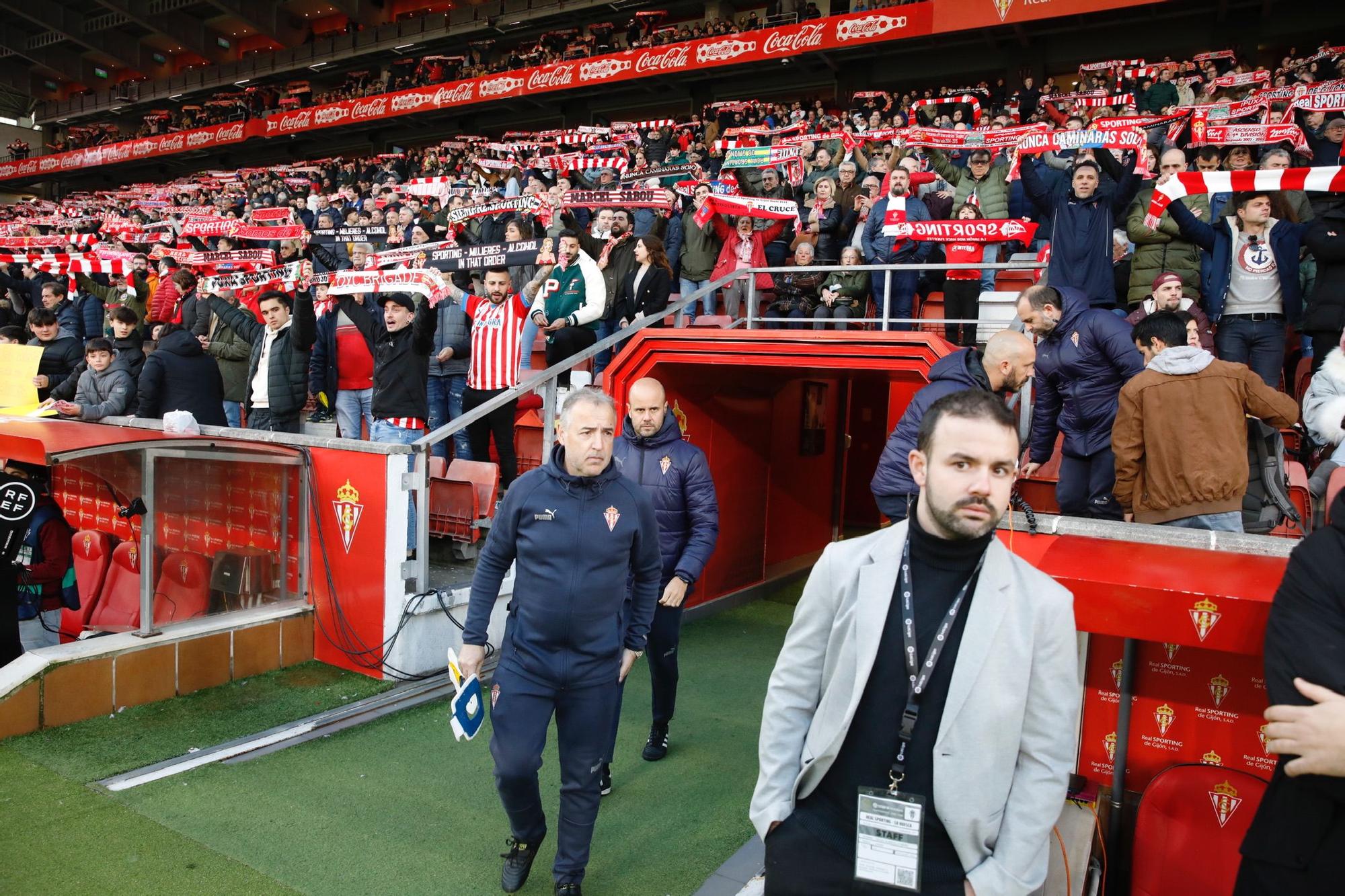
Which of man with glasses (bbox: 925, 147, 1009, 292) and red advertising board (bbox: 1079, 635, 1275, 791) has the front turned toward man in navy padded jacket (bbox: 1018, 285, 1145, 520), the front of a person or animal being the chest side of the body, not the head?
the man with glasses

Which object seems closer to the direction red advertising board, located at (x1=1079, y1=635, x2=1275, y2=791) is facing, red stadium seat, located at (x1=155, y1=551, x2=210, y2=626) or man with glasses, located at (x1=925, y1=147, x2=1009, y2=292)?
the red stadium seat

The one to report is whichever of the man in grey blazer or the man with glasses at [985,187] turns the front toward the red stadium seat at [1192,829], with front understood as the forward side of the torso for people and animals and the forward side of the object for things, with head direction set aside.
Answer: the man with glasses

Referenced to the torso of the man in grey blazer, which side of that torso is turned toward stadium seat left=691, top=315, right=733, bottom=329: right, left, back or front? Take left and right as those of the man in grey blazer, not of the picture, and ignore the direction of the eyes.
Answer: back

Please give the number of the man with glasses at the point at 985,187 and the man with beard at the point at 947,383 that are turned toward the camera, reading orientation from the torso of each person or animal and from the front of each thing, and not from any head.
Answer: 1

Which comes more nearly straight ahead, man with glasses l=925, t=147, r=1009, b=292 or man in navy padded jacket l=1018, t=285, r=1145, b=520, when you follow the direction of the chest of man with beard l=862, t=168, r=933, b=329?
the man in navy padded jacket

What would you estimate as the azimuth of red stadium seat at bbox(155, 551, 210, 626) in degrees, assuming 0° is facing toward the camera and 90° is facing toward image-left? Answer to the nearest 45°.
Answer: approximately 45°

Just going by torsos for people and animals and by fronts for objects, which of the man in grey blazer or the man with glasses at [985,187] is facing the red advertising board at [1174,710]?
the man with glasses

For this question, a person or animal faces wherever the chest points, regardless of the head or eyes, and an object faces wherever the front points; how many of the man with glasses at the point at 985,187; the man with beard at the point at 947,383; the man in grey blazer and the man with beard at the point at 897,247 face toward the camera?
3

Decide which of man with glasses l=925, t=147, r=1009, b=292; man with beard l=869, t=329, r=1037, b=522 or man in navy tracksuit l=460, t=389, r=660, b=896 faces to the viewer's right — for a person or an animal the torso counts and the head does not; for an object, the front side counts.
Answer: the man with beard

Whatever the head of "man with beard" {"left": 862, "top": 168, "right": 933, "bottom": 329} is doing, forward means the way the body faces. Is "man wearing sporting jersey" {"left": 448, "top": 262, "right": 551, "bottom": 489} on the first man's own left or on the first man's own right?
on the first man's own right

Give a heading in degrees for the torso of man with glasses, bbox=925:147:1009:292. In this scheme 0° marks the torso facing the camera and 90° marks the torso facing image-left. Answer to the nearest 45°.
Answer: approximately 0°

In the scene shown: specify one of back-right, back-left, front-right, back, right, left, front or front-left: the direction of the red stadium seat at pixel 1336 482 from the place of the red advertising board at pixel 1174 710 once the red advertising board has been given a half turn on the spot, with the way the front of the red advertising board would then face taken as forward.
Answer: front-right
